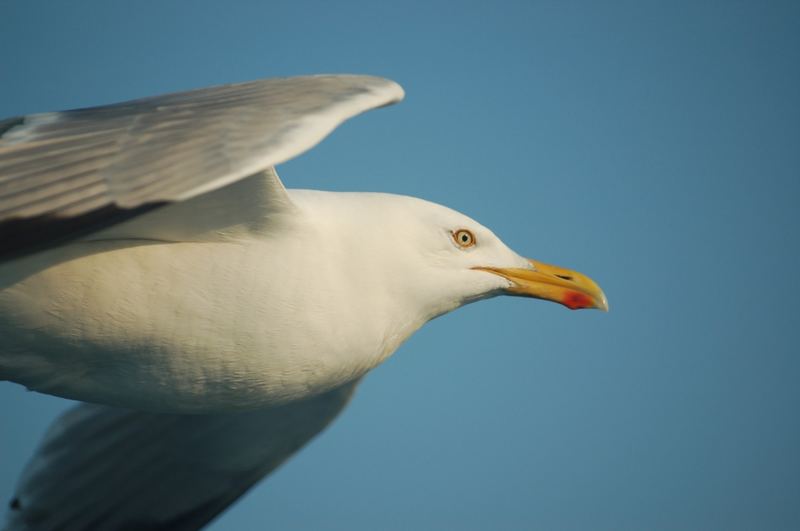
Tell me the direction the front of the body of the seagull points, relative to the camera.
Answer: to the viewer's right
